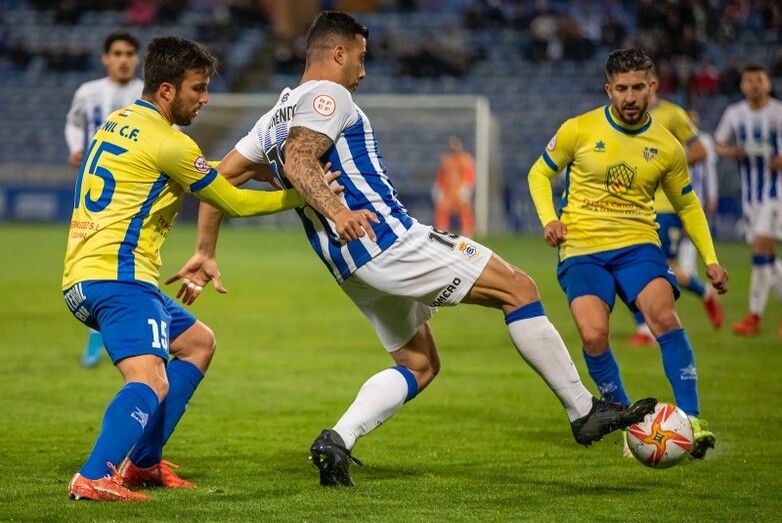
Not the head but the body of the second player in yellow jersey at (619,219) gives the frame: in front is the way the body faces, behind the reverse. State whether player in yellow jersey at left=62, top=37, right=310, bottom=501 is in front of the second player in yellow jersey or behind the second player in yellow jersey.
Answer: in front

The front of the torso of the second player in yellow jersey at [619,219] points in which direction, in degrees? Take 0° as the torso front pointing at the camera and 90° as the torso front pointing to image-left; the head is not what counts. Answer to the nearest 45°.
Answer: approximately 0°

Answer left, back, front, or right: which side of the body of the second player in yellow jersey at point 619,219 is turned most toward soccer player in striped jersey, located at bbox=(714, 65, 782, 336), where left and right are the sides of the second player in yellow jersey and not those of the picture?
back

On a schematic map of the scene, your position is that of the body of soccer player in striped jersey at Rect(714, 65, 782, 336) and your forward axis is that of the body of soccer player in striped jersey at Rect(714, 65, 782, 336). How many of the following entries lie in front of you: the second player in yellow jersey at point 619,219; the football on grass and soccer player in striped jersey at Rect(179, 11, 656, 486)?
3

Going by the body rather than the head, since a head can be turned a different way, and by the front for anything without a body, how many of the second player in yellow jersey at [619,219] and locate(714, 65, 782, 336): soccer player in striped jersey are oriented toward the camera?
2

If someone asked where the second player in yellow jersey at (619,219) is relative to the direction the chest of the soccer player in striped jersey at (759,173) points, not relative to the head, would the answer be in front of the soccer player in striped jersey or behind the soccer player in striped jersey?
in front

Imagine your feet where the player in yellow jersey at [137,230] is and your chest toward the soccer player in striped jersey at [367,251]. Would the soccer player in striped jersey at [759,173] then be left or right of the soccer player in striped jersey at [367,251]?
left

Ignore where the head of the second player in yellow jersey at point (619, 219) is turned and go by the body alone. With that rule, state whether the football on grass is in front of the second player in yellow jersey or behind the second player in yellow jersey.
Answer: in front

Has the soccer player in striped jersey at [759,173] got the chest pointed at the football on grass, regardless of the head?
yes

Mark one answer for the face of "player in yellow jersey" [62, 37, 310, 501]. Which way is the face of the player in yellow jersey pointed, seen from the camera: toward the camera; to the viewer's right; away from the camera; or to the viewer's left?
to the viewer's right

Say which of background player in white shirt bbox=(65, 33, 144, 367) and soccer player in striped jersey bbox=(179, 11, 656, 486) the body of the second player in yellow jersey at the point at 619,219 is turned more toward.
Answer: the soccer player in striped jersey
